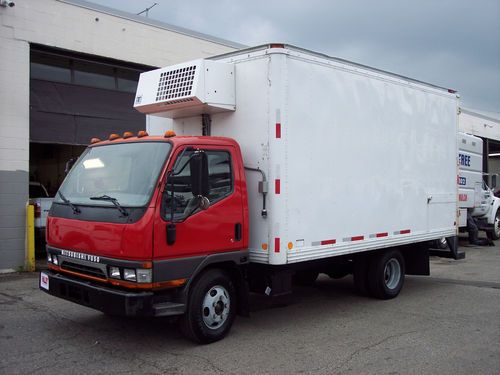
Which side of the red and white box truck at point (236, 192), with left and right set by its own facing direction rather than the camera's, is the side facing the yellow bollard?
right

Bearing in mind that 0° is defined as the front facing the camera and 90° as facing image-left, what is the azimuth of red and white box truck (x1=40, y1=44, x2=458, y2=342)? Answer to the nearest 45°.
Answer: approximately 45°
